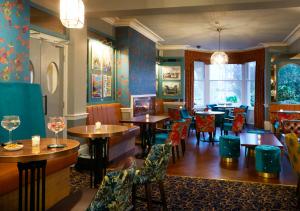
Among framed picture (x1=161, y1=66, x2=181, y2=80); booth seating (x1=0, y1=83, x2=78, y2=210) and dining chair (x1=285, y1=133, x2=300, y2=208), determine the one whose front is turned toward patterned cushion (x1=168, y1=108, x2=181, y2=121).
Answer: the framed picture

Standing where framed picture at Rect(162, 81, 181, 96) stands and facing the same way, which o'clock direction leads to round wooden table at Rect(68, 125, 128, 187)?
The round wooden table is roughly at 12 o'clock from the framed picture.

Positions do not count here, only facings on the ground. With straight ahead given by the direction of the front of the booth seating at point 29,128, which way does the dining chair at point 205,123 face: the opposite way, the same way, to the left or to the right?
to the left

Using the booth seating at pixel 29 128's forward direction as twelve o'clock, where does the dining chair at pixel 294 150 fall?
The dining chair is roughly at 11 o'clock from the booth seating.

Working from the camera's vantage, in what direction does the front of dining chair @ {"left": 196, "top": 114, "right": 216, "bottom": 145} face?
facing away from the viewer

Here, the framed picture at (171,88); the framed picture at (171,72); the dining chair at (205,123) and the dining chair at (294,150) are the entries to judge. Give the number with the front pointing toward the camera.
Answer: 2

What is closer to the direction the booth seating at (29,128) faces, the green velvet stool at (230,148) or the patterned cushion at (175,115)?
the green velvet stool

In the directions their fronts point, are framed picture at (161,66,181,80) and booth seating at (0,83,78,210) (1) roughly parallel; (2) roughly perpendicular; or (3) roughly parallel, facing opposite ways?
roughly perpendicular

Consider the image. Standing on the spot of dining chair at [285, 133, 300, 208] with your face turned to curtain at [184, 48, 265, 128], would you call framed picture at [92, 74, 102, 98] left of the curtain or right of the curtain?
left

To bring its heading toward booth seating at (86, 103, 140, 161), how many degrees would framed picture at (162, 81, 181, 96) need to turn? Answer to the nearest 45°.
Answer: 0° — it already faces it
